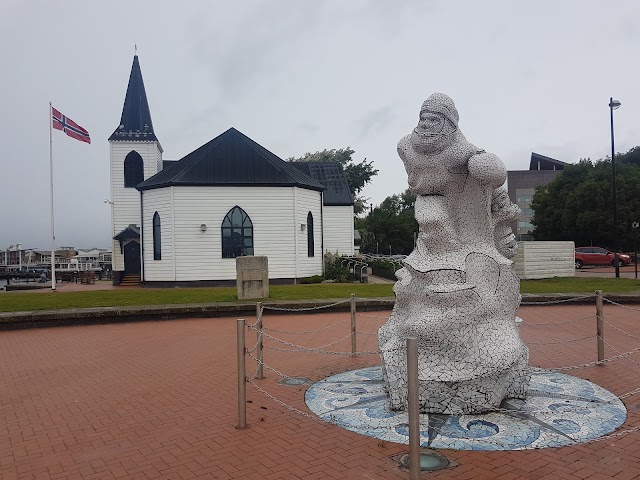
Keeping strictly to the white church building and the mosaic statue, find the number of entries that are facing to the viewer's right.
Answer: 0

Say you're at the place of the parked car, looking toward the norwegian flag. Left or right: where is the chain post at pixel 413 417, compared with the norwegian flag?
left

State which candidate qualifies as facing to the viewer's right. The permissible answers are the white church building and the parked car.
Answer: the parked car

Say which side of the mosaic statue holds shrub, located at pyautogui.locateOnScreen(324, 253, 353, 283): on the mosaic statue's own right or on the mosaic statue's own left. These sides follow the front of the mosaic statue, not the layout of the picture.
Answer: on the mosaic statue's own right

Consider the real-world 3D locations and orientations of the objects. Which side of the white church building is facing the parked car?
left

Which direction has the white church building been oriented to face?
toward the camera

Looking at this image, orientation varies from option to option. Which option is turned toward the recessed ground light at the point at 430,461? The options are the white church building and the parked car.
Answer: the white church building

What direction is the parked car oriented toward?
to the viewer's right

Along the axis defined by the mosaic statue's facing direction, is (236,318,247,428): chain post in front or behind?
in front

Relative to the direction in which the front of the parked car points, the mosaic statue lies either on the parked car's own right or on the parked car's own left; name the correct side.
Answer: on the parked car's own right

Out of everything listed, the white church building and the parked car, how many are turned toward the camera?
1

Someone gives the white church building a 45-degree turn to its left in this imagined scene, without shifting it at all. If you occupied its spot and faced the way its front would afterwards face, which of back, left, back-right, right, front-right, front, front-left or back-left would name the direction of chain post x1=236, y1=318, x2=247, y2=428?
front-right
